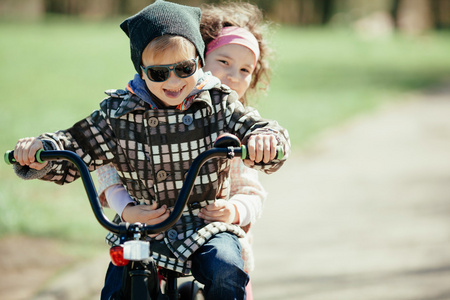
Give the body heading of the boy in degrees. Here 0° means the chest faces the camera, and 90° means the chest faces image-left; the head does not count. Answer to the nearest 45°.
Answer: approximately 0°

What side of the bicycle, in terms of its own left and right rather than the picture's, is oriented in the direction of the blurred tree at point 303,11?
back

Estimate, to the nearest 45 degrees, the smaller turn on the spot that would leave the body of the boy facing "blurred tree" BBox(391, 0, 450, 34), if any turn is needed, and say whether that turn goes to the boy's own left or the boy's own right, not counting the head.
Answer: approximately 135° to the boy's own left

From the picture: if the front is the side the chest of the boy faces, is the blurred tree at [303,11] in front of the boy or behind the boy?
behind

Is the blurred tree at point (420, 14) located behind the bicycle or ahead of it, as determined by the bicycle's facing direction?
behind

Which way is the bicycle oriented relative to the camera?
toward the camera
